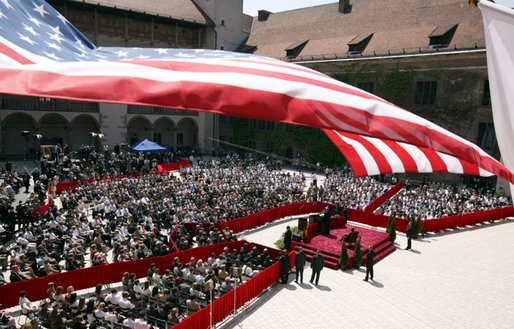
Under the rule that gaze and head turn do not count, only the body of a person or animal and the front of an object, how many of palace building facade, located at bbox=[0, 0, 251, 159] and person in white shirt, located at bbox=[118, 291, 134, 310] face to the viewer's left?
0

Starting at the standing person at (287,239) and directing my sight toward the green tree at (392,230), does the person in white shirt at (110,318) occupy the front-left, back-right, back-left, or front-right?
back-right

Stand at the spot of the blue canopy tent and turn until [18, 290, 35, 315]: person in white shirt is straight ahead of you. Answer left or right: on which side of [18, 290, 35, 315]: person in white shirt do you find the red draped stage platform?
left

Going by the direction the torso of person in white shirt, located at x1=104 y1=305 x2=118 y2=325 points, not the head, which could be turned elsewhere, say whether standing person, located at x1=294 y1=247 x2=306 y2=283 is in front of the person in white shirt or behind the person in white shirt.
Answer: in front

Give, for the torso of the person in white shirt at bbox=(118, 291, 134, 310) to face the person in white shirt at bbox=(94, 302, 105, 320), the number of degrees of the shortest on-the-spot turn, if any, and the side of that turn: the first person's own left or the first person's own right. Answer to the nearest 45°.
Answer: approximately 180°

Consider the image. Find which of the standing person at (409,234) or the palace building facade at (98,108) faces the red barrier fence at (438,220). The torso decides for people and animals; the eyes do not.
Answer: the palace building facade

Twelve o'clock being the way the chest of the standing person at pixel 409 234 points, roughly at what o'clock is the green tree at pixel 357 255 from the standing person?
The green tree is roughly at 10 o'clock from the standing person.

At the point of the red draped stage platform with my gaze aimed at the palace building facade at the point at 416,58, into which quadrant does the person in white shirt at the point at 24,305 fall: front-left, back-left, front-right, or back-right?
back-left

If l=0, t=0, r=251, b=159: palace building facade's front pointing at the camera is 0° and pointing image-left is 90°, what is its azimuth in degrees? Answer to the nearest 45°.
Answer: approximately 315°

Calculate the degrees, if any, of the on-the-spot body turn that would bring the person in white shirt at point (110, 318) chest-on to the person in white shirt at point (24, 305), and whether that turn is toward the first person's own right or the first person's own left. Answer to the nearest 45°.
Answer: approximately 90° to the first person's own left

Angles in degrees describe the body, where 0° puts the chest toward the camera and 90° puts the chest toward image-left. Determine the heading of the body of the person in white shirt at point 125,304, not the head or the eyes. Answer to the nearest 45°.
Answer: approximately 225°

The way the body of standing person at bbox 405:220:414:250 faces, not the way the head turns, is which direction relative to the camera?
to the viewer's left

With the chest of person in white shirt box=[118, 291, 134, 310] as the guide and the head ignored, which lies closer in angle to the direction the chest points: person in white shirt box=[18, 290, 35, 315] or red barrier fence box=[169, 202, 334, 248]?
the red barrier fence

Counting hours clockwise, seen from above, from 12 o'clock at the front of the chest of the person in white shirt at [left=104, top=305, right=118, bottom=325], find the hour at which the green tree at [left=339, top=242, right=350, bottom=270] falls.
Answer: The green tree is roughly at 1 o'clock from the person in white shirt.
